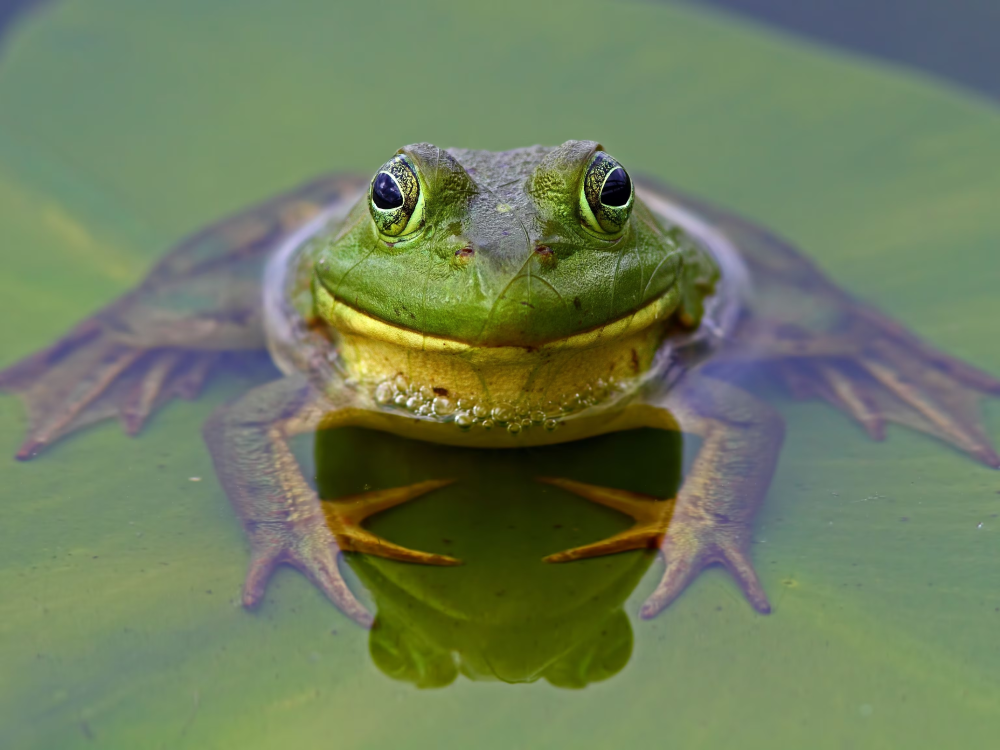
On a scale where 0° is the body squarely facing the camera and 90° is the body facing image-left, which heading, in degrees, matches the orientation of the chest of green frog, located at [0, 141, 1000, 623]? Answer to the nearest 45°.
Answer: approximately 0°
